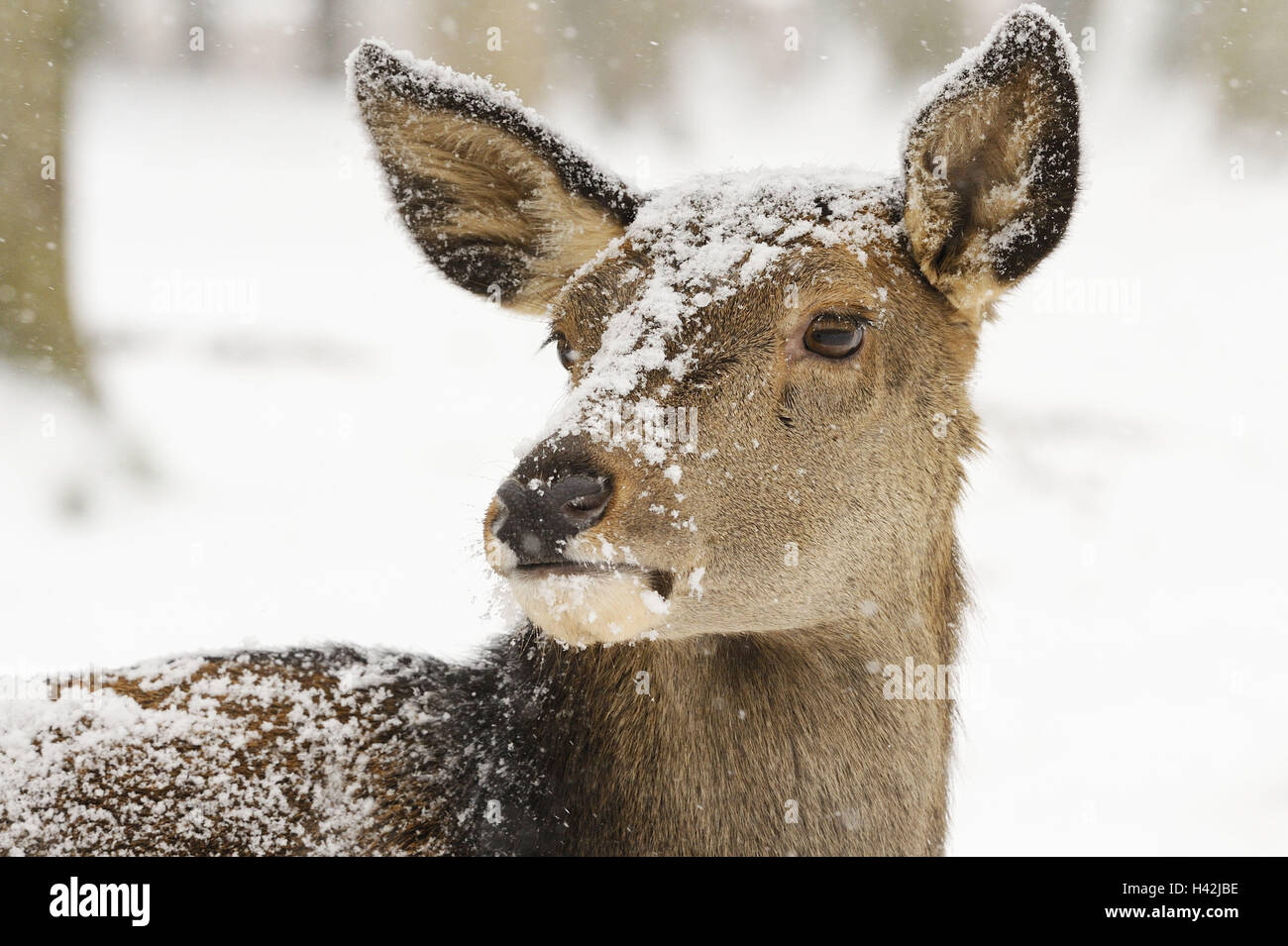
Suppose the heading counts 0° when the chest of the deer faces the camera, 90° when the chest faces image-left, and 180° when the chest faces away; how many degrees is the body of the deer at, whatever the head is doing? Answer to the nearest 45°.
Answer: approximately 270°

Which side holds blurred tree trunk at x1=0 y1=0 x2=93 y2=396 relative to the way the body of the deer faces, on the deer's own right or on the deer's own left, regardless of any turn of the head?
on the deer's own left
